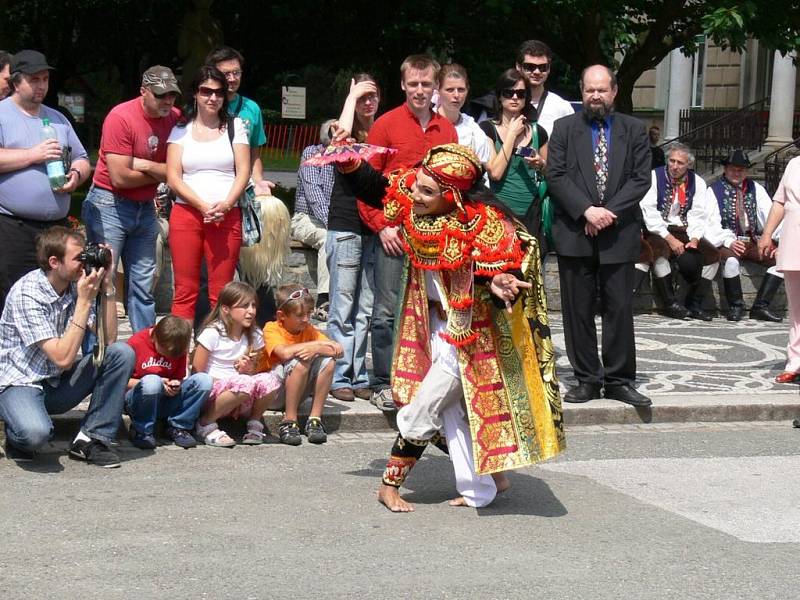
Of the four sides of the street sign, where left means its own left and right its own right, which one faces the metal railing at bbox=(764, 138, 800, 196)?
left

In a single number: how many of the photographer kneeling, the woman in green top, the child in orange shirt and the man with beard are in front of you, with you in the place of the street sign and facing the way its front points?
4

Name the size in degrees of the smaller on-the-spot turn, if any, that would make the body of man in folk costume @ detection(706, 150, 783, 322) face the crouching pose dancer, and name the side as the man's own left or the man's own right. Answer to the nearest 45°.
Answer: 0° — they already face them

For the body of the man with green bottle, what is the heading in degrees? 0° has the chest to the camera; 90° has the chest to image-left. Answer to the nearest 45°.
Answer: approximately 315°

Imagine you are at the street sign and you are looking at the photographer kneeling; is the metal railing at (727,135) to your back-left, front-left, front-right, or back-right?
back-left

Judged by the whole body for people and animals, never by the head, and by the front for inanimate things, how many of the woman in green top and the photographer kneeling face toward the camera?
1

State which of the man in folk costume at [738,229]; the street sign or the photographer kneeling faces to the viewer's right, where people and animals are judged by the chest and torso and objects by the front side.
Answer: the photographer kneeling

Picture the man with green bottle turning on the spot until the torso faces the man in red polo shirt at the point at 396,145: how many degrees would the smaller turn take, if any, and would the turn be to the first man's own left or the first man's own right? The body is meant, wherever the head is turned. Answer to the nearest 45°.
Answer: approximately 45° to the first man's own left

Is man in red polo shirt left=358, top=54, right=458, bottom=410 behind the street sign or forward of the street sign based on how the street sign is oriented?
forward

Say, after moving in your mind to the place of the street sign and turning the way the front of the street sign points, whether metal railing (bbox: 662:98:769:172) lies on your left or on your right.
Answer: on your left
